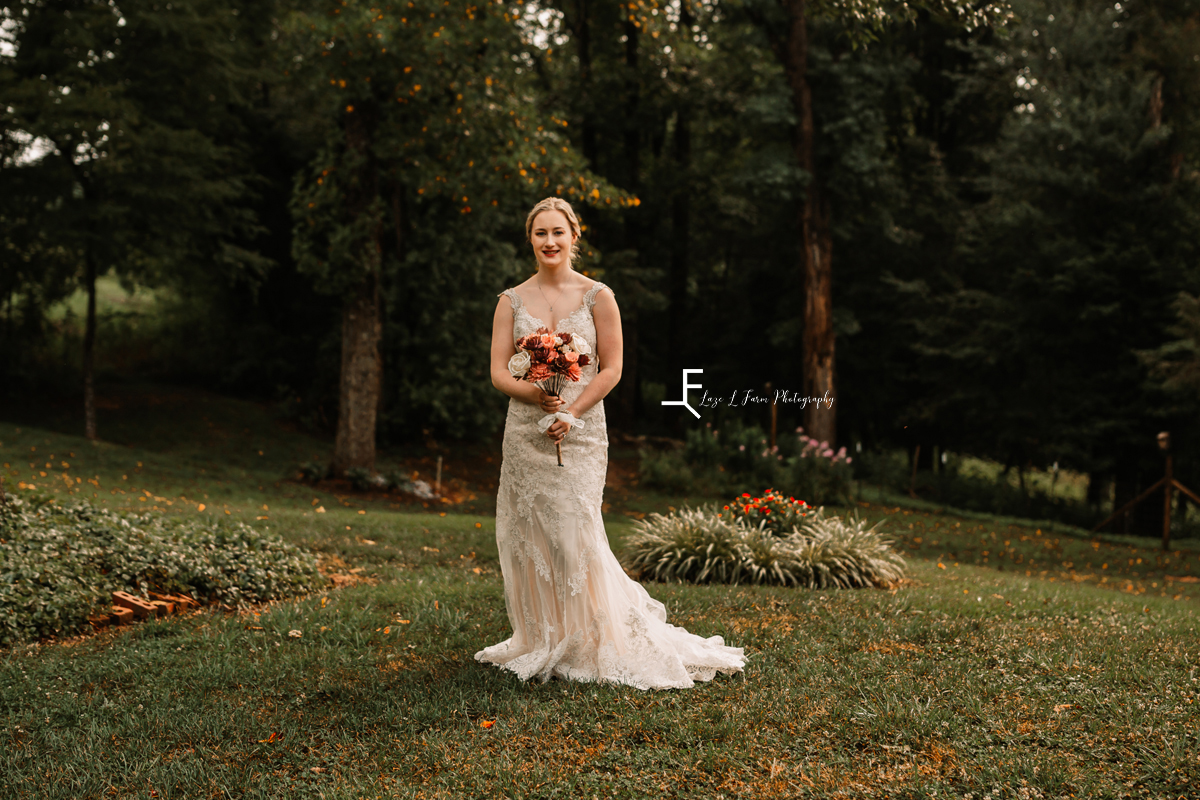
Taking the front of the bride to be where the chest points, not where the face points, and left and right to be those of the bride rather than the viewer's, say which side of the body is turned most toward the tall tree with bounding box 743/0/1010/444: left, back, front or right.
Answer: back

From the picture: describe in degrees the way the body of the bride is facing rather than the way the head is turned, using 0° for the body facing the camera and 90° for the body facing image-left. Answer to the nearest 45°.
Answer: approximately 0°

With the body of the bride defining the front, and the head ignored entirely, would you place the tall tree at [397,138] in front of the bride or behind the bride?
behind

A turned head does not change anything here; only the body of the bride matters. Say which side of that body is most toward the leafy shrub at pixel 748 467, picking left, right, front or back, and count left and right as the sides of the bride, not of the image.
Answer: back
